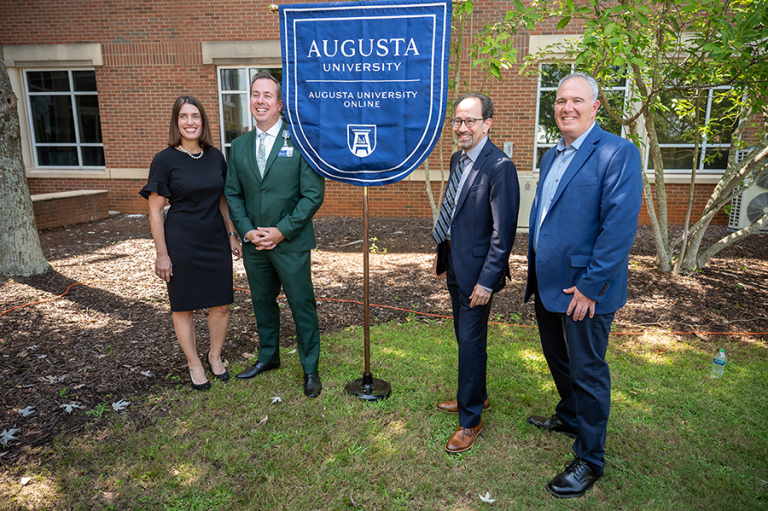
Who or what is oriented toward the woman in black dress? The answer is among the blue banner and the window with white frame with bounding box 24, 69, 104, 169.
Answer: the window with white frame

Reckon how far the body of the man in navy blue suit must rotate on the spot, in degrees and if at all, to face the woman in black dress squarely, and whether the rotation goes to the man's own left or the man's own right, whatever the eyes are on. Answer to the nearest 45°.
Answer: approximately 45° to the man's own right

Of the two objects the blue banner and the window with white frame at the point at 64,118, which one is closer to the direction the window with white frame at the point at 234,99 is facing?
the blue banner

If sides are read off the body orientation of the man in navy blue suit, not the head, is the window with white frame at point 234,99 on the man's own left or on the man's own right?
on the man's own right

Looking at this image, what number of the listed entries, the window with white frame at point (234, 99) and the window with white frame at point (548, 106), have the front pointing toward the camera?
2

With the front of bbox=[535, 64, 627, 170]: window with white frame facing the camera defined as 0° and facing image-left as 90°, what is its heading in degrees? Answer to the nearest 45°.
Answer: approximately 0°

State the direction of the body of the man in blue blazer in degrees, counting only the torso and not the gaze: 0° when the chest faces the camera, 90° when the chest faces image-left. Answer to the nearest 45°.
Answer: approximately 45°

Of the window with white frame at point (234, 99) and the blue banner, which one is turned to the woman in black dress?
the window with white frame

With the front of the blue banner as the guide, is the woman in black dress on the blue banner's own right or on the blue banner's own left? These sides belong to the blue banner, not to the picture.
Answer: on the blue banner's own right

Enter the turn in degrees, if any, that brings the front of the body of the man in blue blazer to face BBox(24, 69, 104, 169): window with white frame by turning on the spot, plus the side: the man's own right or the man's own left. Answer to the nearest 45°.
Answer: approximately 90° to the man's own right

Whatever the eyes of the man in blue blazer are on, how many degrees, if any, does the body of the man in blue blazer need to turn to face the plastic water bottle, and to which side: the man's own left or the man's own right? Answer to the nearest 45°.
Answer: approximately 180°
